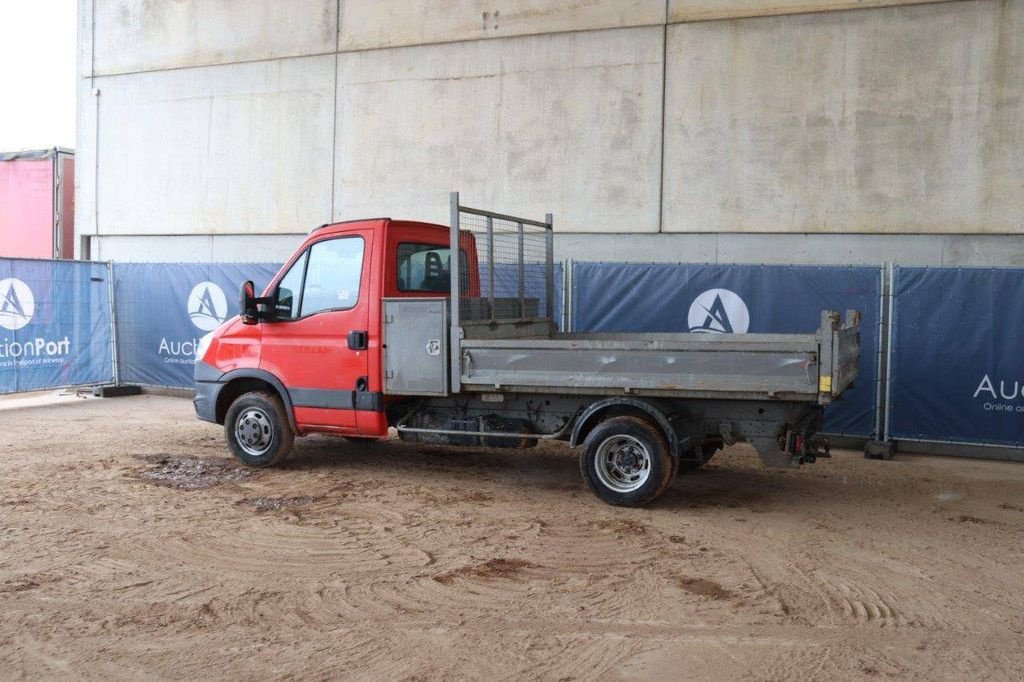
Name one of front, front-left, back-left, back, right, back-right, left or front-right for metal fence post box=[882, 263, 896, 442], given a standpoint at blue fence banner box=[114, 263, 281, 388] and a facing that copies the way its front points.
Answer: front-left

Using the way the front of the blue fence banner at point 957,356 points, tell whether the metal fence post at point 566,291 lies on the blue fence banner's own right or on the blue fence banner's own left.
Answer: on the blue fence banner's own right

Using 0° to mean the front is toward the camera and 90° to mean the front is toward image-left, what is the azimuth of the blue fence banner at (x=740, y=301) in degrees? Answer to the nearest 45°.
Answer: approximately 0°

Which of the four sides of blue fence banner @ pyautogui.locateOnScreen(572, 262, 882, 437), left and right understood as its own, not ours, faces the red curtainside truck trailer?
right

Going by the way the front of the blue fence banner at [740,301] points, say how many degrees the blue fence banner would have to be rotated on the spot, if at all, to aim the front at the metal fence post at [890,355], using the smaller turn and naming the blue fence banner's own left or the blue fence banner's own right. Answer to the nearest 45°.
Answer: approximately 90° to the blue fence banner's own left

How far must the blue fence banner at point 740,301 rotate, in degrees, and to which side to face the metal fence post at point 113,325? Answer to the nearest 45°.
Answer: approximately 90° to its right

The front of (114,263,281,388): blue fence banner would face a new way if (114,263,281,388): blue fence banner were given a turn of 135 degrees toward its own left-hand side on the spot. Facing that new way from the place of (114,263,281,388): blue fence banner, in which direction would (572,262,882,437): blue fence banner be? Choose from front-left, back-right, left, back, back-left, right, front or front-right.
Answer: right

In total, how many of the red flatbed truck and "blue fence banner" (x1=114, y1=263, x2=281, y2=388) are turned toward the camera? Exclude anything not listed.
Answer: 1

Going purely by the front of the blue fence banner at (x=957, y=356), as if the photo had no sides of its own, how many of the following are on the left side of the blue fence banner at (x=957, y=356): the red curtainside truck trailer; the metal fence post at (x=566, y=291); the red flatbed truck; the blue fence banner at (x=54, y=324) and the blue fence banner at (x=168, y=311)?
0

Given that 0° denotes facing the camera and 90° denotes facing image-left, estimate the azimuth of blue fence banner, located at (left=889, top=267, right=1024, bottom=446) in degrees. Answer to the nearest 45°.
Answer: approximately 0°

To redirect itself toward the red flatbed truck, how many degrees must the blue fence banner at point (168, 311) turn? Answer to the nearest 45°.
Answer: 0° — it already faces it

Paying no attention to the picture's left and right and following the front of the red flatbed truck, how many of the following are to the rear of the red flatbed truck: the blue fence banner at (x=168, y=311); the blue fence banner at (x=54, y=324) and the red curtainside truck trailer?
0

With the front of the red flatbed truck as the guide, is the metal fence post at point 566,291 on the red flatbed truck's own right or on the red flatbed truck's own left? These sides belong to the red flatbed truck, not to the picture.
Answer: on the red flatbed truck's own right

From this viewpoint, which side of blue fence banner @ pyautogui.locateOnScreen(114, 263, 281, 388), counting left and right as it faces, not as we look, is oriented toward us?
front

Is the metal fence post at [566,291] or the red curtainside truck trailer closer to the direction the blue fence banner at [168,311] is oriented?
the metal fence post

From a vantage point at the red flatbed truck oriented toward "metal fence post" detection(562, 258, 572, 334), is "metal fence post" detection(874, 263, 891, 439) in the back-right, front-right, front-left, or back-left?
front-right

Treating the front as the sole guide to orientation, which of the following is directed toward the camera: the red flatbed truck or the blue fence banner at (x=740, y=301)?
the blue fence banner

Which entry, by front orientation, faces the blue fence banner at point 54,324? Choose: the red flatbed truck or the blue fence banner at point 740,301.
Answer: the red flatbed truck

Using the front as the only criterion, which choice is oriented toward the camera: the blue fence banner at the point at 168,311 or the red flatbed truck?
the blue fence banner
